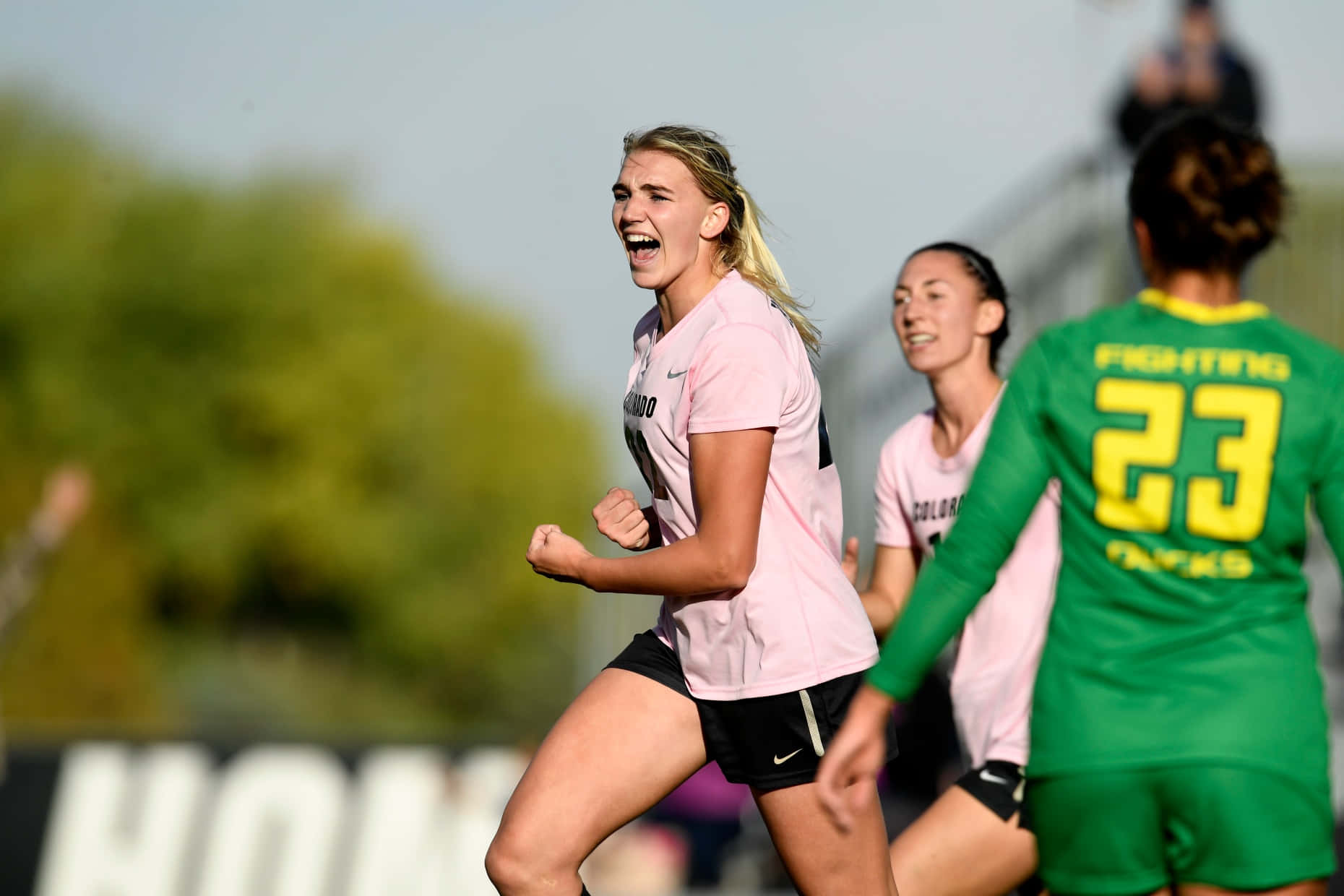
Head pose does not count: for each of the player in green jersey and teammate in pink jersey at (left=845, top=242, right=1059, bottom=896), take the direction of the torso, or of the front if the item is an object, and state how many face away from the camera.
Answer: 1

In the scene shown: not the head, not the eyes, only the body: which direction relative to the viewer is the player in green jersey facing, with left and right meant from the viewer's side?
facing away from the viewer

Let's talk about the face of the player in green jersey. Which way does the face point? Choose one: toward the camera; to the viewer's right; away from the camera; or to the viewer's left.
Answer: away from the camera

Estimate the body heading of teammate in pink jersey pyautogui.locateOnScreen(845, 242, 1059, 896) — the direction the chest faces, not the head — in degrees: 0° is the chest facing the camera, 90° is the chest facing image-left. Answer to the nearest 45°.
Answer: approximately 45°

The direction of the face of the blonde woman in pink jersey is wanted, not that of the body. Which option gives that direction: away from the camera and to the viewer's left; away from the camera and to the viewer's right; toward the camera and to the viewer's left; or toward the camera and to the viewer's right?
toward the camera and to the viewer's left

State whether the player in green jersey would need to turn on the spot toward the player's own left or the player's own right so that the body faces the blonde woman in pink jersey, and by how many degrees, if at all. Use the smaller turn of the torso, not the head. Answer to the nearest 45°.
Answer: approximately 45° to the player's own left

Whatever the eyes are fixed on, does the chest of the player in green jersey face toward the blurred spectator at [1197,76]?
yes

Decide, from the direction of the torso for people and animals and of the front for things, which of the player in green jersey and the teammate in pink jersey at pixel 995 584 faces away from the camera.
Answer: the player in green jersey
